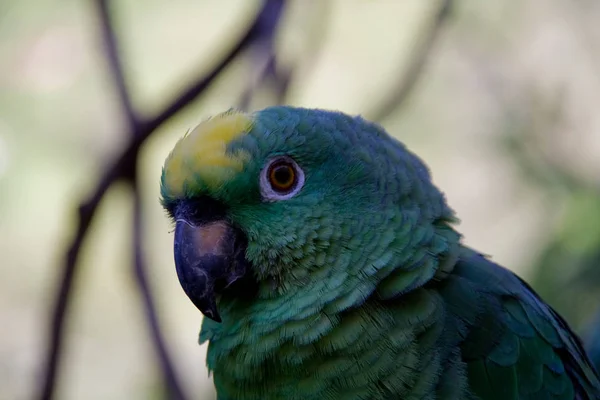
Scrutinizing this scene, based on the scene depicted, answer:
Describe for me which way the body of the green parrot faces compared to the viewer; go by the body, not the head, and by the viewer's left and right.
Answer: facing the viewer and to the left of the viewer

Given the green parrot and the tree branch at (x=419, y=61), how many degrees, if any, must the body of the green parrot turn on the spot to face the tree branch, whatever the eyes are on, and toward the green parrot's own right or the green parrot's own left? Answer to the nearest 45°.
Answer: approximately 180°
